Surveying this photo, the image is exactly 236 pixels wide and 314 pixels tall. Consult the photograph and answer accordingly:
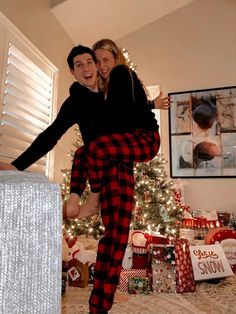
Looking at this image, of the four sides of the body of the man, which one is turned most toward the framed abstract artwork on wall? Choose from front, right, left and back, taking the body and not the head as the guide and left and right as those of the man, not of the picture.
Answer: left

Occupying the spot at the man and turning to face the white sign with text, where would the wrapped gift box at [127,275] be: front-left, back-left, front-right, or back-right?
front-left

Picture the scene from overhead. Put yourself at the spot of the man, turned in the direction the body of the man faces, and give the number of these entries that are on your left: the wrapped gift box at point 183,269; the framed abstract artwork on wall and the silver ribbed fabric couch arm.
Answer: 2

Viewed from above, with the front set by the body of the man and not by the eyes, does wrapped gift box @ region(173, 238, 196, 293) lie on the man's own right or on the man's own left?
on the man's own left

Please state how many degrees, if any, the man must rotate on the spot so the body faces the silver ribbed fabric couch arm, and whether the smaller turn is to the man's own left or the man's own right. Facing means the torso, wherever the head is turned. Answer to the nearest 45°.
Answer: approximately 45° to the man's own right

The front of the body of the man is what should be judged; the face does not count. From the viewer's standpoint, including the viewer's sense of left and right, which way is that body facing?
facing the viewer and to the right of the viewer

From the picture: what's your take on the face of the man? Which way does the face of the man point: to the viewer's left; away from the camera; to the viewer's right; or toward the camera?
toward the camera

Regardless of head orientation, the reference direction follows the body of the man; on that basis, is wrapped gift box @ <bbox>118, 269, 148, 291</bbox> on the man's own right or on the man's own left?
on the man's own left

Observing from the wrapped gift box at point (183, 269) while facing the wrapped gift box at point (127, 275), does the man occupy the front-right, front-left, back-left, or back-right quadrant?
front-left
